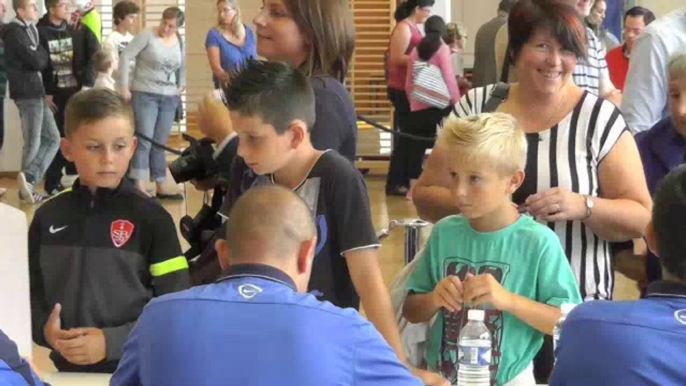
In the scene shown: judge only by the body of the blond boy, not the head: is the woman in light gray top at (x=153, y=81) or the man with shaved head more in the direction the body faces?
the man with shaved head

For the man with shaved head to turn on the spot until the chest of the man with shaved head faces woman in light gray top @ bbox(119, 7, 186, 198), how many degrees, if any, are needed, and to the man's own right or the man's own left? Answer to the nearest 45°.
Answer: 0° — they already face them

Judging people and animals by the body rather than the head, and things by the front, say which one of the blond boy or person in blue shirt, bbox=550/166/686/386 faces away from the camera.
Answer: the person in blue shirt

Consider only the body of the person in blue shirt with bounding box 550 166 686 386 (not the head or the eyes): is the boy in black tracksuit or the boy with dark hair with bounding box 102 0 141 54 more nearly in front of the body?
the boy with dark hair

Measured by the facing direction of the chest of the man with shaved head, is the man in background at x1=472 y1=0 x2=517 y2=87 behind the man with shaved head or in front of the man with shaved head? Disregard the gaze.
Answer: in front

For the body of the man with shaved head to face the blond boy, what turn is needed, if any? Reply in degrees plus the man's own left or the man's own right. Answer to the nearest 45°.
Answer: approximately 45° to the man's own right

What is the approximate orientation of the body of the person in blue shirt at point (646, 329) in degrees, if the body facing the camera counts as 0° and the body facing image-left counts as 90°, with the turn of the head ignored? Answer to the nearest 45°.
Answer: approximately 180°

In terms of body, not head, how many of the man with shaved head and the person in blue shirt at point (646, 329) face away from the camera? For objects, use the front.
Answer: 2

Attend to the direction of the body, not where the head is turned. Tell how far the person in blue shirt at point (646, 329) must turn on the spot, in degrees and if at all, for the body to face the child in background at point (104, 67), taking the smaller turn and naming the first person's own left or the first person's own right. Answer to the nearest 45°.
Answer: approximately 45° to the first person's own left

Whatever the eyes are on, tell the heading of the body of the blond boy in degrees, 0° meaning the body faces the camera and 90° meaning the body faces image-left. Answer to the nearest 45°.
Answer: approximately 45°

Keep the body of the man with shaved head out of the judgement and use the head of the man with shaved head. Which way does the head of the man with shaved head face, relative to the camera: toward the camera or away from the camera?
away from the camera

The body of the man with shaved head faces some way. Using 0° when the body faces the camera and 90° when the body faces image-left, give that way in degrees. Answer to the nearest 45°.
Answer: approximately 180°
